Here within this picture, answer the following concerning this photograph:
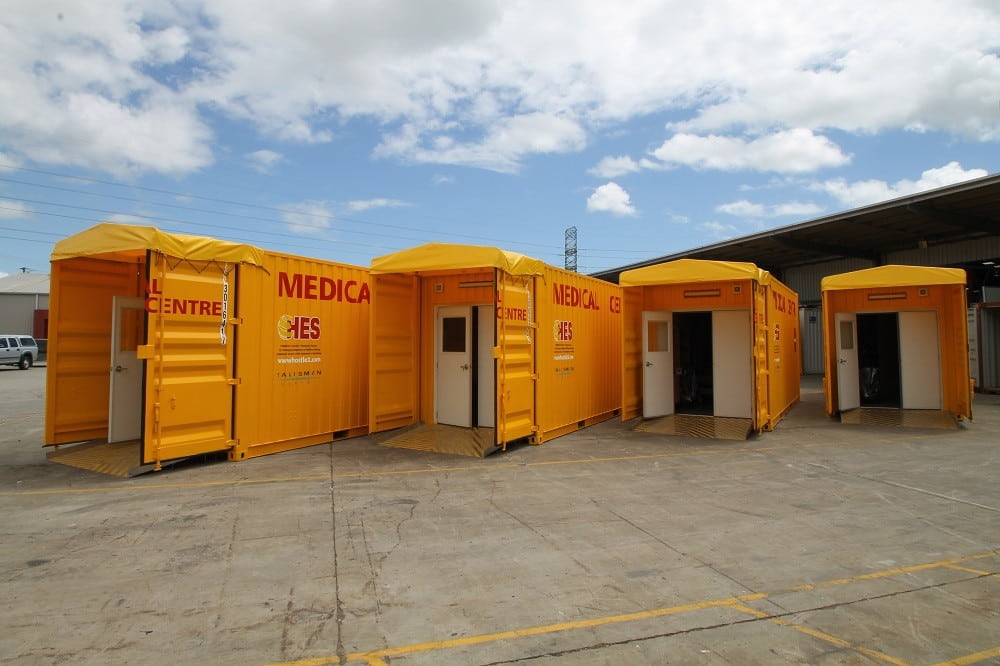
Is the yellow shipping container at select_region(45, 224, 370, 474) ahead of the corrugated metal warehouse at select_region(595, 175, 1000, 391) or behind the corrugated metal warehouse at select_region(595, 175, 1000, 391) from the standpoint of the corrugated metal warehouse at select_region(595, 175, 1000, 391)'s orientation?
ahead

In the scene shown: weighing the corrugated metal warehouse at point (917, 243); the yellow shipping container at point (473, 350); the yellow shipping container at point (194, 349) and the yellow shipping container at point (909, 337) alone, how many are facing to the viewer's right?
0

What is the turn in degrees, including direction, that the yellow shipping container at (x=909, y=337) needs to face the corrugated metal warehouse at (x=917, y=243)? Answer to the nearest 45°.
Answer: approximately 180°

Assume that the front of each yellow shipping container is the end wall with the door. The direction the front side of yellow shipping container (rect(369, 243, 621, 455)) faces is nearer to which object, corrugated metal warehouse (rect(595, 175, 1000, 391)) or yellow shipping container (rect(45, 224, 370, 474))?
the yellow shipping container

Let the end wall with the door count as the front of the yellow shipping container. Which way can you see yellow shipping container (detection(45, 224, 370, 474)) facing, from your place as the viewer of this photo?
facing the viewer and to the left of the viewer

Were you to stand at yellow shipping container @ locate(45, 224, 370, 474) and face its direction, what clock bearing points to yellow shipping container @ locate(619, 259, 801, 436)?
yellow shipping container @ locate(619, 259, 801, 436) is roughly at 8 o'clock from yellow shipping container @ locate(45, 224, 370, 474).

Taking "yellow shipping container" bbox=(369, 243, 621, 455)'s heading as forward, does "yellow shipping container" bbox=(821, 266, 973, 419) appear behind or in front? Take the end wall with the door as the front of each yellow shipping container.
behind

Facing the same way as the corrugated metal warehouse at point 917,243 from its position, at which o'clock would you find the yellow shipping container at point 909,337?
The yellow shipping container is roughly at 11 o'clock from the corrugated metal warehouse.

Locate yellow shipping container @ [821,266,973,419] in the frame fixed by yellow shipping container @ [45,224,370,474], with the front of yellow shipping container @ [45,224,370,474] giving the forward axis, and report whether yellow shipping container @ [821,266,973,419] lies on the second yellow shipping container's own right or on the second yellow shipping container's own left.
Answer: on the second yellow shipping container's own left

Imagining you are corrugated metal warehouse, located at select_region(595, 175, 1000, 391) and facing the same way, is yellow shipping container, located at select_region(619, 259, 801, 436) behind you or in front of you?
in front

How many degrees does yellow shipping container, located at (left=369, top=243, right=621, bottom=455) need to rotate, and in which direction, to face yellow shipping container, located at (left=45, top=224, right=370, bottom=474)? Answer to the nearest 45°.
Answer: approximately 45° to its right

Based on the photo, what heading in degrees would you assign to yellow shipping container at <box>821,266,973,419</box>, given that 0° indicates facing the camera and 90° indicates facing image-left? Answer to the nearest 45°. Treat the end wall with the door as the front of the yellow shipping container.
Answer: approximately 0°

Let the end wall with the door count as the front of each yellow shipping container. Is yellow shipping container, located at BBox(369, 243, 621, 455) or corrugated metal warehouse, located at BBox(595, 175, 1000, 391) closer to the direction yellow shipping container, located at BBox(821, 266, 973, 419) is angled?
the yellow shipping container

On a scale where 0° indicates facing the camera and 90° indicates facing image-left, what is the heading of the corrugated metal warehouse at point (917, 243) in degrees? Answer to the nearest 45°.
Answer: approximately 45°

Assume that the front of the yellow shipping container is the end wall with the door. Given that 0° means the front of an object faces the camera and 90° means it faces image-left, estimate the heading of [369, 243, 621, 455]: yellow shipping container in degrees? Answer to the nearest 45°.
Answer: approximately 45°
